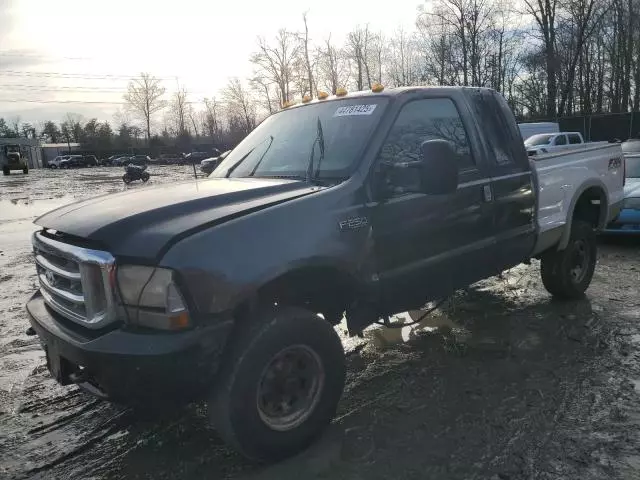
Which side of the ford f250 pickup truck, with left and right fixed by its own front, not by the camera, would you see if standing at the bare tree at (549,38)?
back

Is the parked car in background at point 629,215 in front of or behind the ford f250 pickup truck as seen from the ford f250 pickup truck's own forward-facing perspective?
behind

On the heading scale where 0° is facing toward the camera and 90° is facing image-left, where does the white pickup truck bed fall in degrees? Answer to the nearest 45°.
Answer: approximately 45°
